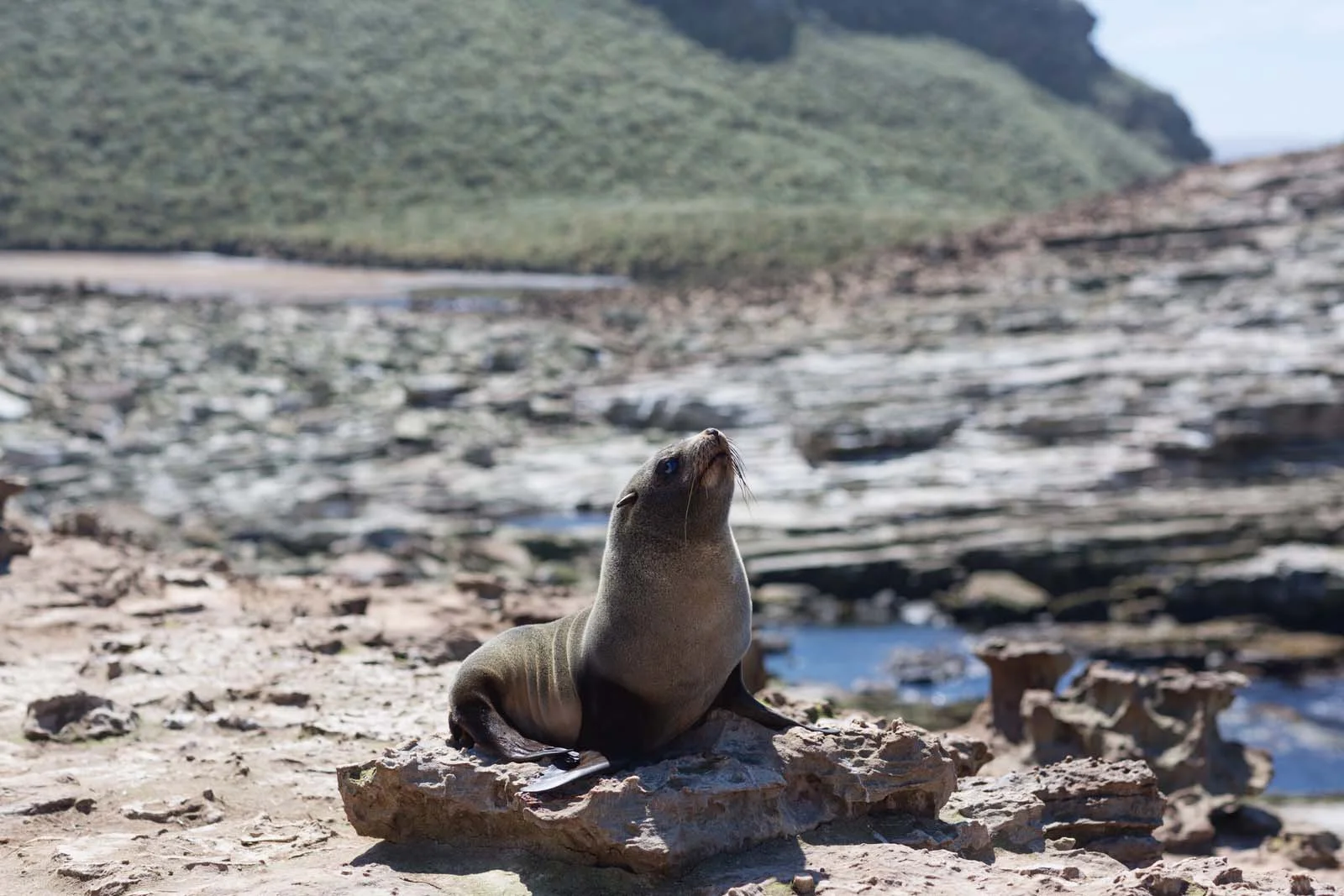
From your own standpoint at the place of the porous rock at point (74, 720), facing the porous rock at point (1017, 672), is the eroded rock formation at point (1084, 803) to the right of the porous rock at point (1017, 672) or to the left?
right

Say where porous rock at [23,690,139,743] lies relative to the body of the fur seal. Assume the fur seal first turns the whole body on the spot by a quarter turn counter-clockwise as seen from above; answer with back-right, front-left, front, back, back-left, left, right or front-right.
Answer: left

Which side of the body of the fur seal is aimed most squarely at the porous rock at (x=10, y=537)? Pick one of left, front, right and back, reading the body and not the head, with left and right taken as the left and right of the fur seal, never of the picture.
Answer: back

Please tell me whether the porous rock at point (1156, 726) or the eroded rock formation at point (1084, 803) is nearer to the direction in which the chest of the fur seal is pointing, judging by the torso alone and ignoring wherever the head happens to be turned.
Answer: the eroded rock formation

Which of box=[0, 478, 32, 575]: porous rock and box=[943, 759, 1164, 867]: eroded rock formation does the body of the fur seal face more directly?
the eroded rock formation

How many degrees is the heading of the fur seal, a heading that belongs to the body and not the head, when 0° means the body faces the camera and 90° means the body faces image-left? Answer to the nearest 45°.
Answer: approximately 315°

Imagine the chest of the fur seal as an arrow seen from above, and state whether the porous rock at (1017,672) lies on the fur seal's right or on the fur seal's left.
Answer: on the fur seal's left

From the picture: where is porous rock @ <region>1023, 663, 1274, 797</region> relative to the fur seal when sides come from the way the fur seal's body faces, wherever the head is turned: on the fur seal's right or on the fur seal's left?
on the fur seal's left
